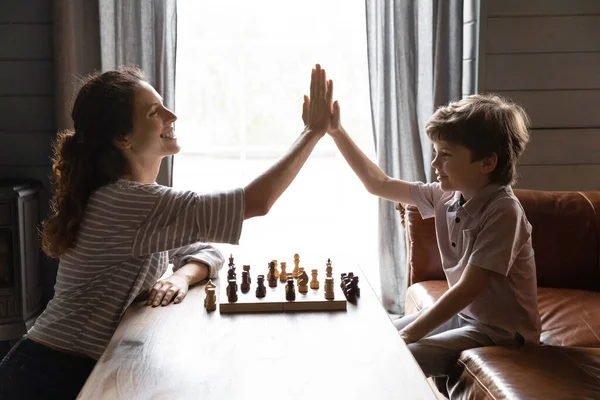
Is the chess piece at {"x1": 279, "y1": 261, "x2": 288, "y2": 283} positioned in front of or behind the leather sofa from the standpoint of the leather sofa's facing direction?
in front

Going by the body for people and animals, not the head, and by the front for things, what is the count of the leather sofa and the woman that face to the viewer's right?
1

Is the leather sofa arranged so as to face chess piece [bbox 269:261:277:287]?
yes

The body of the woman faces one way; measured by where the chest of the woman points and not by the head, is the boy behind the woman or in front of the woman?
in front

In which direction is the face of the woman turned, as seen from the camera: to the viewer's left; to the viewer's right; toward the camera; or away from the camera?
to the viewer's right

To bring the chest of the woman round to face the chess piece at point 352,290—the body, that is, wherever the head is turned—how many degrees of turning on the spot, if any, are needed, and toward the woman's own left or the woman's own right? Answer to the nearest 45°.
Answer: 0° — they already face it

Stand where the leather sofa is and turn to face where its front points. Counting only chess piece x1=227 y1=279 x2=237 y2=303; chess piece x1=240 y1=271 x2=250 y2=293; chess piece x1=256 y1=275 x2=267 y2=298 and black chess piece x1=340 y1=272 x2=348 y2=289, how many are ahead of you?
4

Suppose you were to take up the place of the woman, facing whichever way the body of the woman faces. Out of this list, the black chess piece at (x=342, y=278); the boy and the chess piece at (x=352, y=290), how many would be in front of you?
3

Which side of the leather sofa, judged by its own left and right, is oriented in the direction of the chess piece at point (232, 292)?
front

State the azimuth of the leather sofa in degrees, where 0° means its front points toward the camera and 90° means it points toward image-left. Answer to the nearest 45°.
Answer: approximately 45°

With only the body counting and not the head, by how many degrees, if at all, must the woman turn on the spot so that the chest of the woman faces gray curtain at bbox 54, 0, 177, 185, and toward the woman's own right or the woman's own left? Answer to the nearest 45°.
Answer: approximately 90° to the woman's own left

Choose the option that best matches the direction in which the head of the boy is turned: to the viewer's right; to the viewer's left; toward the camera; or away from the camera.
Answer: to the viewer's left

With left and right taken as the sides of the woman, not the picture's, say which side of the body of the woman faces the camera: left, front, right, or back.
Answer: right

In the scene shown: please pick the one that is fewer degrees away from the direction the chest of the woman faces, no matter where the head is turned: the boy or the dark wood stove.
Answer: the boy

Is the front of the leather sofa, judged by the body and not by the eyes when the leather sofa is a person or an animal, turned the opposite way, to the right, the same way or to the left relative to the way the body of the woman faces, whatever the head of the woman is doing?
the opposite way
